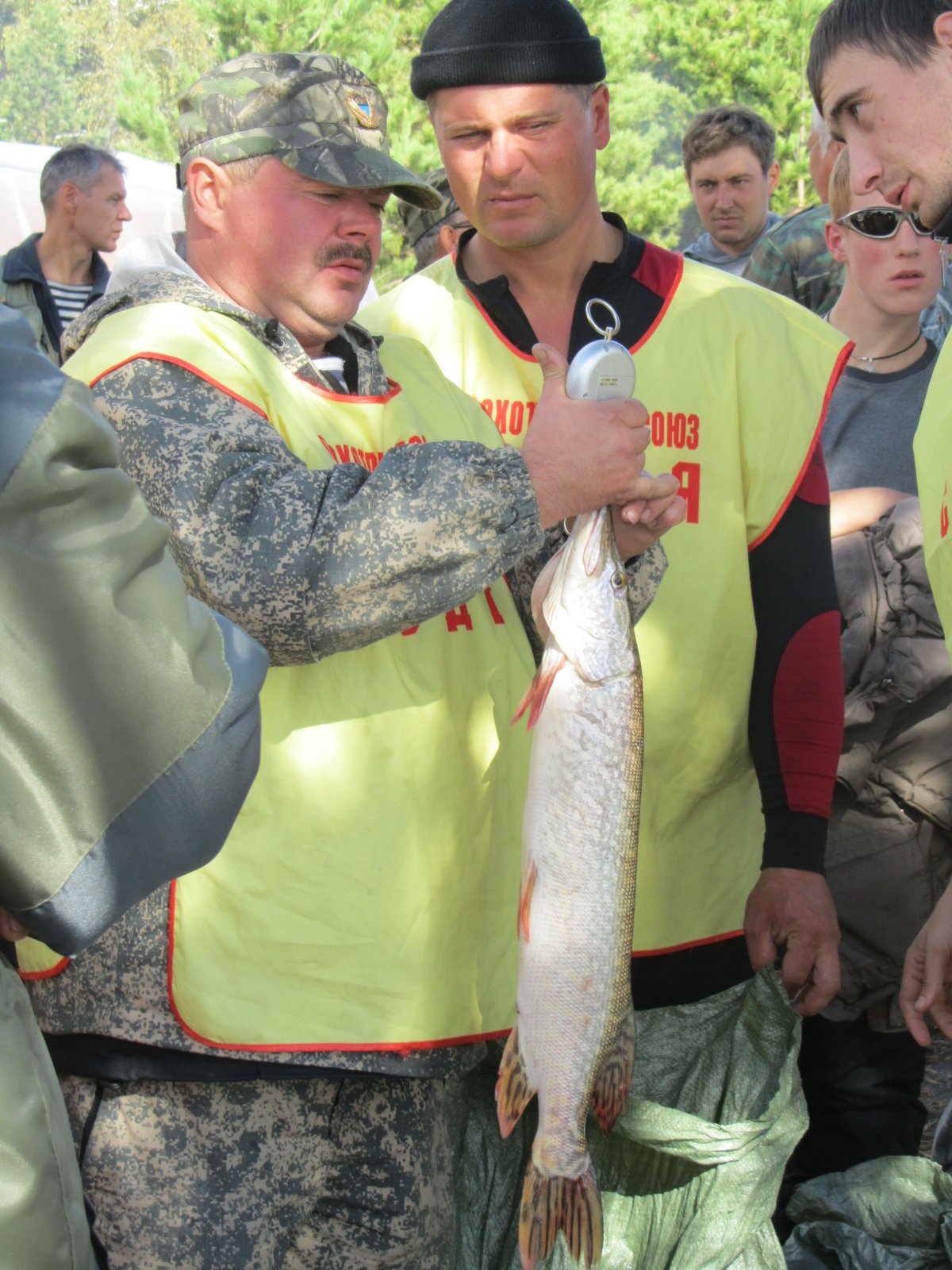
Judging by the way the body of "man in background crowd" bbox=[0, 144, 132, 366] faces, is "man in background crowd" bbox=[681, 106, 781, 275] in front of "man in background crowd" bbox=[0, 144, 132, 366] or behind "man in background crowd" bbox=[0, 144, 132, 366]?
in front

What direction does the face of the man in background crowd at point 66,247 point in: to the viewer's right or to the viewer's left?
to the viewer's right

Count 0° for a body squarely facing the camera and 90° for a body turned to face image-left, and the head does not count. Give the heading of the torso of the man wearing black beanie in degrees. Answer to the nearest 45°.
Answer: approximately 0°

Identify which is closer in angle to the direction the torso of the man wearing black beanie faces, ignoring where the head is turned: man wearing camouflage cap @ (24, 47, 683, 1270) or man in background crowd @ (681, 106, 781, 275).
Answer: the man wearing camouflage cap

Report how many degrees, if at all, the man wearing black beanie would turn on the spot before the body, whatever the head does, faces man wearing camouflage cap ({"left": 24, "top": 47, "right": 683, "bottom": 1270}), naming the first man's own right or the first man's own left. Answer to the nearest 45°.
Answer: approximately 45° to the first man's own right

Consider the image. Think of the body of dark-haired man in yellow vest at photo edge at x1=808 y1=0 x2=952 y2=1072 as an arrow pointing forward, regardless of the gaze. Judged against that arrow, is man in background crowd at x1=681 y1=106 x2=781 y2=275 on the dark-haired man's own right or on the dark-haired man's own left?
on the dark-haired man's own right

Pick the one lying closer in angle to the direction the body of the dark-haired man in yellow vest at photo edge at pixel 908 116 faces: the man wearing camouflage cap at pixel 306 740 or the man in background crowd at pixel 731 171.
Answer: the man wearing camouflage cap

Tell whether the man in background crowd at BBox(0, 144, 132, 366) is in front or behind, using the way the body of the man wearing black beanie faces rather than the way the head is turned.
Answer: behind
